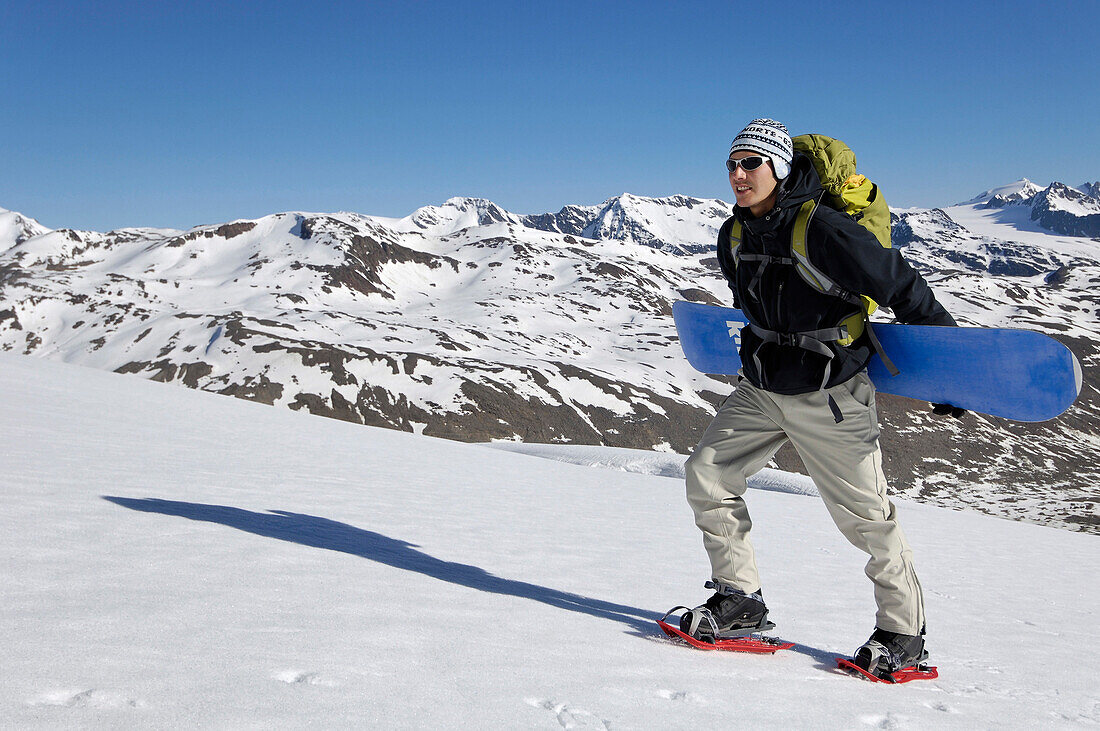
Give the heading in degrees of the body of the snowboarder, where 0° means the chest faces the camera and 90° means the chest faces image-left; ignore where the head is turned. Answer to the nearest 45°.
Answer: approximately 45°
